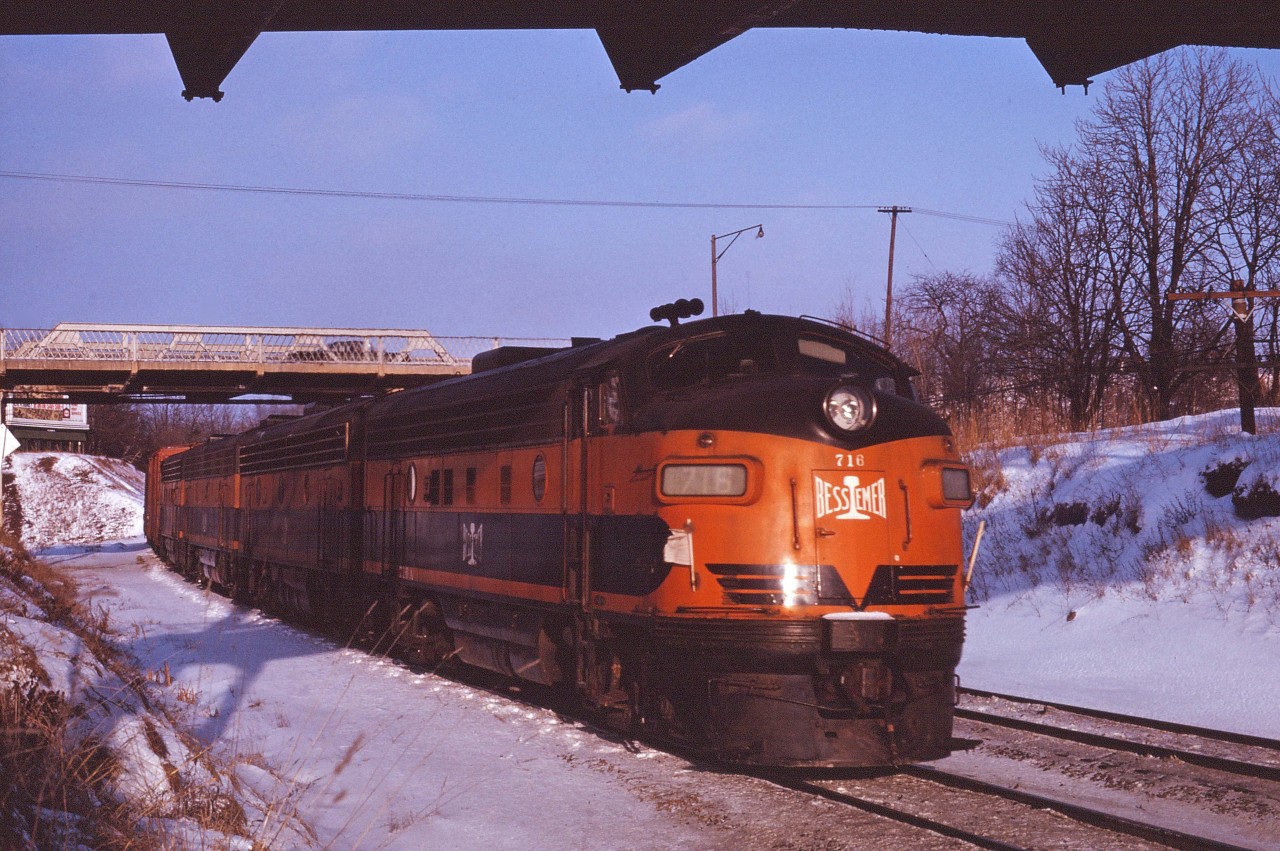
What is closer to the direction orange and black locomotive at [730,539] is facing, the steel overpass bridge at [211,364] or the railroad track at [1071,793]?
the railroad track

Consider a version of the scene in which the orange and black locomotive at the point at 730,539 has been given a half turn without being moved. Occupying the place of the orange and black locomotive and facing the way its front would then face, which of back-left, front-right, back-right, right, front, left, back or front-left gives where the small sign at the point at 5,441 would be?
front

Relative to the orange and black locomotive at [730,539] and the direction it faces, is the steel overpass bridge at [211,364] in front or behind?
behind

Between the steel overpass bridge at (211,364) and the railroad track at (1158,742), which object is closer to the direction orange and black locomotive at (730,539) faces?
the railroad track

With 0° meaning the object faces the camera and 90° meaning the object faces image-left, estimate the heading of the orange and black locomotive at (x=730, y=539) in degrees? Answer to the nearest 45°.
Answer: approximately 315°

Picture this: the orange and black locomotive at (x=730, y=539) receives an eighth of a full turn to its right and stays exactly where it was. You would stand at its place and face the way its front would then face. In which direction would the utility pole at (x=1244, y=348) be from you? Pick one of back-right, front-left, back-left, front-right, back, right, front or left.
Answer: back-left

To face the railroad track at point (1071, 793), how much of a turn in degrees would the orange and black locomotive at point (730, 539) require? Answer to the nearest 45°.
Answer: approximately 45° to its left

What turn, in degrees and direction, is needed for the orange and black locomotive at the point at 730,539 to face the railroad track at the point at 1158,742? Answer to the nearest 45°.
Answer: approximately 45° to its left
